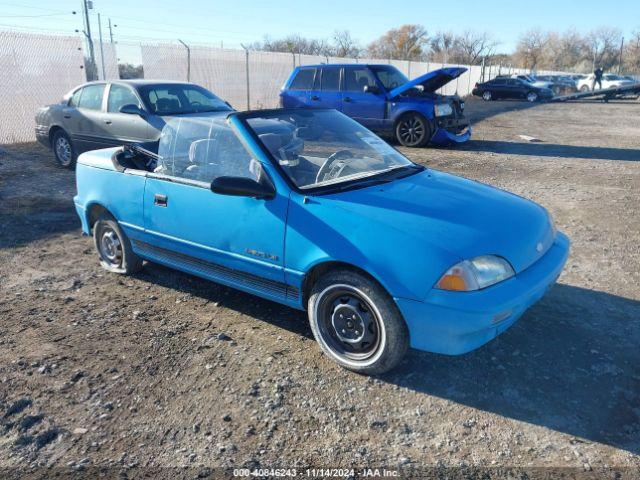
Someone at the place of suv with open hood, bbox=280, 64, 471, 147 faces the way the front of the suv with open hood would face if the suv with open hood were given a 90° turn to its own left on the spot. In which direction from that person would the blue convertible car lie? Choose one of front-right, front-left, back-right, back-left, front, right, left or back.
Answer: back-right

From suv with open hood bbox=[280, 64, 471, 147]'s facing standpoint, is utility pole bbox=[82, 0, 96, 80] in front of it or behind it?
behind

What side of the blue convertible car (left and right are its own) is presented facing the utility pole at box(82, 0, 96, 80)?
back

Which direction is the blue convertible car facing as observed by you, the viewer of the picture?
facing the viewer and to the right of the viewer
